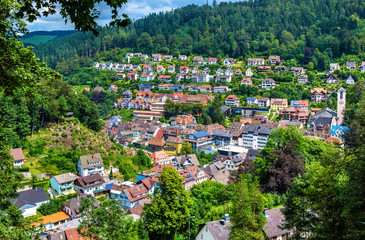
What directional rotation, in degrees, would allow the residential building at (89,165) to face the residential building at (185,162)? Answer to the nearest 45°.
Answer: approximately 90° to its left

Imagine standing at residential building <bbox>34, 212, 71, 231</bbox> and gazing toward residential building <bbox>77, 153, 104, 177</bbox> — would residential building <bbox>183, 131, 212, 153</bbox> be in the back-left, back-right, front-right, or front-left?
front-right

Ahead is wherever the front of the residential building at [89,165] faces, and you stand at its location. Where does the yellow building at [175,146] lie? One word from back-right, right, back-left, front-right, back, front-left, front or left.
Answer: left

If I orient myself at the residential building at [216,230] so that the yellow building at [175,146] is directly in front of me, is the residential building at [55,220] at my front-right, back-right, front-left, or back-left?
front-left

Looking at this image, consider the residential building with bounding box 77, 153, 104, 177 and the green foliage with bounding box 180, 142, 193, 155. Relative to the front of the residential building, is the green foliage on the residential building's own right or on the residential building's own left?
on the residential building's own left

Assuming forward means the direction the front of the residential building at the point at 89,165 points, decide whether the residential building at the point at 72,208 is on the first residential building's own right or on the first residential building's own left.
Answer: on the first residential building's own right

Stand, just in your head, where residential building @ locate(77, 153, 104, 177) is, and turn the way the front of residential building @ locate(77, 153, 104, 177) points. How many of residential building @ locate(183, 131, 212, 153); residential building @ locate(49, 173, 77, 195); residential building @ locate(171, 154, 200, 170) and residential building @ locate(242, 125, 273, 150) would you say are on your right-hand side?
1

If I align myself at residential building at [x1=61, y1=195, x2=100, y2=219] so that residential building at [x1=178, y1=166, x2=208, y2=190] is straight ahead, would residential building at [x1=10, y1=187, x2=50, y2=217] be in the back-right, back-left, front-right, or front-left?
back-left

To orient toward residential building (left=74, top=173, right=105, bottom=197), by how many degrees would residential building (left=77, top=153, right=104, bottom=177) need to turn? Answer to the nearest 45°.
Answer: approximately 45° to its right

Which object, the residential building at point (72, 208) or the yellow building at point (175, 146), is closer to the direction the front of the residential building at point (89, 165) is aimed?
the residential building

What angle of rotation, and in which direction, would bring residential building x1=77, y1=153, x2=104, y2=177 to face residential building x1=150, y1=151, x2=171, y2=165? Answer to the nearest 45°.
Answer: approximately 90° to its left

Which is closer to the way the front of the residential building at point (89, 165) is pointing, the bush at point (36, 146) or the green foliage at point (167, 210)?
the green foliage

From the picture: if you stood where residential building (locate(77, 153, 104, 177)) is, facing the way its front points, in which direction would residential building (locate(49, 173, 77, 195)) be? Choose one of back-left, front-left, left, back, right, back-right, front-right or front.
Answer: right

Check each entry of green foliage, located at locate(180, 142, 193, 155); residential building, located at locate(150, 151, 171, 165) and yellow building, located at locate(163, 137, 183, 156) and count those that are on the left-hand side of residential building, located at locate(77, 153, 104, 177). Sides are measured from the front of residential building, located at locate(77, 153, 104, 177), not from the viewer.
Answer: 3

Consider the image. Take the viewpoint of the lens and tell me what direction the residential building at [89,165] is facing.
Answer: facing the viewer and to the right of the viewer
